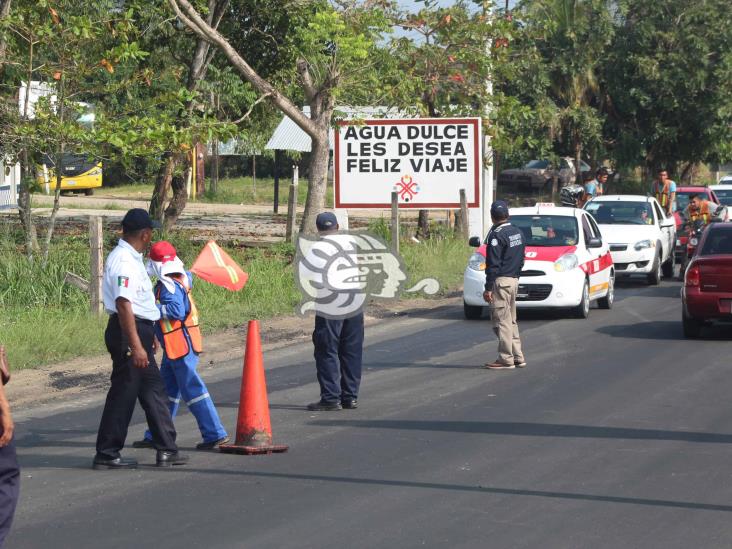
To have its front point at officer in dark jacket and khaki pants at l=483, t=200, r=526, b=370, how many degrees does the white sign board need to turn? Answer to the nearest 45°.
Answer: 0° — it already faces them

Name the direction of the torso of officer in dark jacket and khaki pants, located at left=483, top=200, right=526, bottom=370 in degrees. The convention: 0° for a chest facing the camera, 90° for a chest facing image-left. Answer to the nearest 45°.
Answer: approximately 135°

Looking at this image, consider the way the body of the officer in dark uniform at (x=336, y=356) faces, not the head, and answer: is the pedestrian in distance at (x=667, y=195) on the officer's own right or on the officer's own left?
on the officer's own right

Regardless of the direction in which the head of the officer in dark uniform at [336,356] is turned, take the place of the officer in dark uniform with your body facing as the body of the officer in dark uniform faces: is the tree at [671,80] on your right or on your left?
on your right

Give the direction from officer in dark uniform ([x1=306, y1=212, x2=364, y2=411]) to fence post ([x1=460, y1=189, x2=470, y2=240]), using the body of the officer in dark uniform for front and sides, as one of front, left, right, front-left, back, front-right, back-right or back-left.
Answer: front-right

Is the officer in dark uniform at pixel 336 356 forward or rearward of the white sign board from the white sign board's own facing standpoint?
forward

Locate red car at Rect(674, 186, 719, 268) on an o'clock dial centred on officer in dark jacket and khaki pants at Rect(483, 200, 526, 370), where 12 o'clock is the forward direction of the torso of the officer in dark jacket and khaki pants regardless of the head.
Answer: The red car is roughly at 2 o'clock from the officer in dark jacket and khaki pants.

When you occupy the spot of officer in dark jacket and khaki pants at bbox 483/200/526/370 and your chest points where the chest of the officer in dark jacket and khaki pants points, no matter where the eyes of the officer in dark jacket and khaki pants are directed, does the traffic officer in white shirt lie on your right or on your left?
on your left

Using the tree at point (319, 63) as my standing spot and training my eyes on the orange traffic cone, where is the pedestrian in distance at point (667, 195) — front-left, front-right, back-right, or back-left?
back-left

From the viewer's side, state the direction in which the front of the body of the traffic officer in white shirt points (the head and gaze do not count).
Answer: to the viewer's right

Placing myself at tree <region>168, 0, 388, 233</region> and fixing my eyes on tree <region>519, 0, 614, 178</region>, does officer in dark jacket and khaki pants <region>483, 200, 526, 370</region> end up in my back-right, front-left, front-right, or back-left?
back-right

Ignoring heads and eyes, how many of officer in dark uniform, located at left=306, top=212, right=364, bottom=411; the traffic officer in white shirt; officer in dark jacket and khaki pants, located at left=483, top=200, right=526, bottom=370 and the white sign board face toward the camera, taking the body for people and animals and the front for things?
1

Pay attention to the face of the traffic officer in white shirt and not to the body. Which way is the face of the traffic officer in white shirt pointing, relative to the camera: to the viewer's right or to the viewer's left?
to the viewer's right
